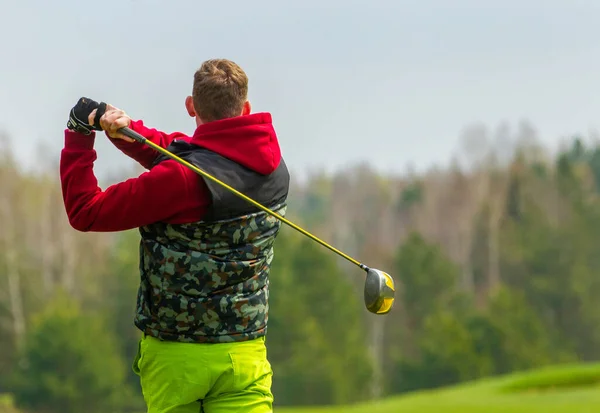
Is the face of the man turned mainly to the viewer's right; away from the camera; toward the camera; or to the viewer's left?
away from the camera

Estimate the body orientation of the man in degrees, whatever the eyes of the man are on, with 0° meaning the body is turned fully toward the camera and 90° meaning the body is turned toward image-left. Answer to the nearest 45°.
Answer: approximately 135°
